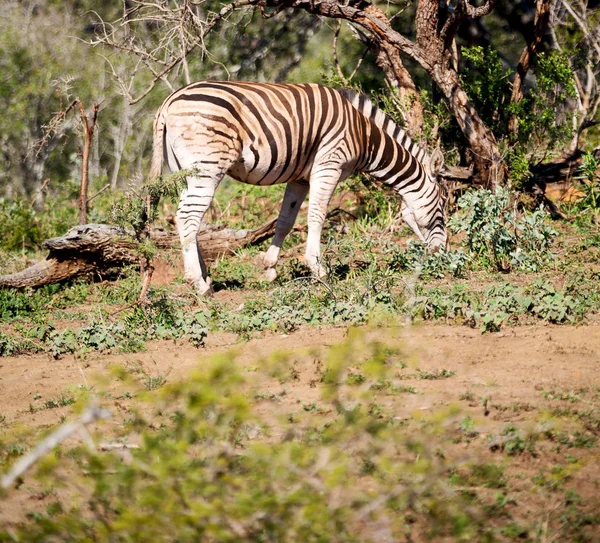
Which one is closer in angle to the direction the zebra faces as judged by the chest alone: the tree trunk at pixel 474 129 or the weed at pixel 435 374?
the tree trunk

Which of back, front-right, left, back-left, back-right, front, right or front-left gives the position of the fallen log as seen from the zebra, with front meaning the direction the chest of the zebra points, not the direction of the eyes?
back

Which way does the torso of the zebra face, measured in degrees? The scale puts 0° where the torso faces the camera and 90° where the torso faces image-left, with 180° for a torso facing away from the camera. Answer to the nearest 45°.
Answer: approximately 270°

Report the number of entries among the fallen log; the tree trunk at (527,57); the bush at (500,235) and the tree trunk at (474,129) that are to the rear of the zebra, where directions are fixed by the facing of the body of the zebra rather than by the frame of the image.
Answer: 1

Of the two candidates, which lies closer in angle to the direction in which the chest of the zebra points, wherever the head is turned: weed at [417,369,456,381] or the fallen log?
the weed

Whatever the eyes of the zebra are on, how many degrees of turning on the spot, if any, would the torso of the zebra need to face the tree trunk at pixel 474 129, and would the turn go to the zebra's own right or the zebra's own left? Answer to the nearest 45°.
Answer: approximately 45° to the zebra's own left

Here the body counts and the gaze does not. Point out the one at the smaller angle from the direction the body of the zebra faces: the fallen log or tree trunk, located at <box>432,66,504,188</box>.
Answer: the tree trunk

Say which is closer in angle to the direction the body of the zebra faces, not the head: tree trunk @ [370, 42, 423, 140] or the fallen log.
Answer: the tree trunk

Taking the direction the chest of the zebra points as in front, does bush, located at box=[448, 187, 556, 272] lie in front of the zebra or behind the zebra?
in front

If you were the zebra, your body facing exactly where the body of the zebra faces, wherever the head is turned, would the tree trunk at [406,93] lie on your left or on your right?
on your left

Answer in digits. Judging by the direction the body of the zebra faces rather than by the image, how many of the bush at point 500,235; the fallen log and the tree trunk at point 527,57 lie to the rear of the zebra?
1
